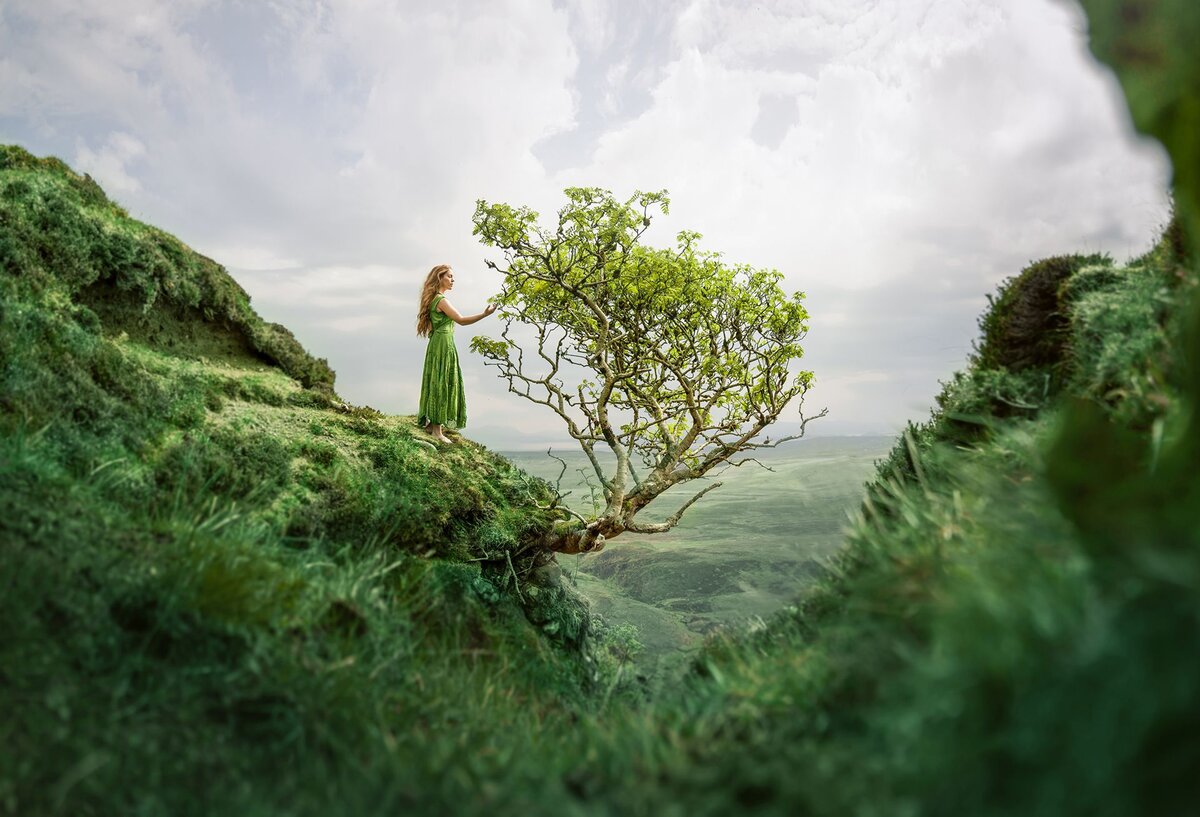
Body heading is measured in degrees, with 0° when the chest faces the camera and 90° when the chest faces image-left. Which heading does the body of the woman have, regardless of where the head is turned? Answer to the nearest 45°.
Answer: approximately 270°

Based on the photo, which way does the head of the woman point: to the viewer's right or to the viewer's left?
to the viewer's right
